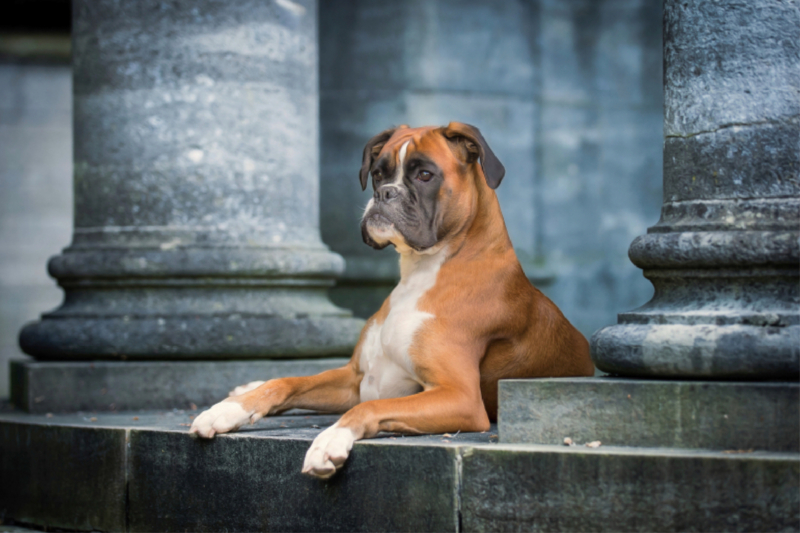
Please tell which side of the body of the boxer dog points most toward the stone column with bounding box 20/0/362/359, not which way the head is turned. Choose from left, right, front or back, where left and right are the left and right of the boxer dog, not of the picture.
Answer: right

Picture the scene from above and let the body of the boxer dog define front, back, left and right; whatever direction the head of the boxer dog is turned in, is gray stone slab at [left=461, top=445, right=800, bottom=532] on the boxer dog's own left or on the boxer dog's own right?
on the boxer dog's own left
